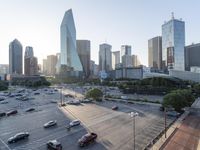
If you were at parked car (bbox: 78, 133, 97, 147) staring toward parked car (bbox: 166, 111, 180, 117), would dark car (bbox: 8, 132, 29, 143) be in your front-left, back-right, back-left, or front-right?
back-left

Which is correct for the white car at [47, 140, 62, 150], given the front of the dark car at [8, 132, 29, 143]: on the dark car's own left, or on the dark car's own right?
on the dark car's own left

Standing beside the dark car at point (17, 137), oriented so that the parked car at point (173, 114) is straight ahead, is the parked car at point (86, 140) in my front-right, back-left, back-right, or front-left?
front-right

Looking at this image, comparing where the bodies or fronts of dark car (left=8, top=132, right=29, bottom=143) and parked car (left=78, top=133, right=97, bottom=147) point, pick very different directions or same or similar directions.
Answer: same or similar directions

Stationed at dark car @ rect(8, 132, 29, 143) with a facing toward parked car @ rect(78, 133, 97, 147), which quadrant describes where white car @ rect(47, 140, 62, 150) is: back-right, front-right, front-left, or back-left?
front-right

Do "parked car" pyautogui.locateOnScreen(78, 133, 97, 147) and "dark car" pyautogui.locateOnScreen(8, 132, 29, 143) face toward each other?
no

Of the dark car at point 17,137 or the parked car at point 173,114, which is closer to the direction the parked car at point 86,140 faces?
the dark car

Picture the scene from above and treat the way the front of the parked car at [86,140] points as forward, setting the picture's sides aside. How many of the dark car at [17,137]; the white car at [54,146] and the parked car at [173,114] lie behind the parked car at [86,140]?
1

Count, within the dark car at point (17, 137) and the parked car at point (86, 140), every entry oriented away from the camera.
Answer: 0

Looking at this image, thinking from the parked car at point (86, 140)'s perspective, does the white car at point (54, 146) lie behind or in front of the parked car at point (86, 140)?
in front

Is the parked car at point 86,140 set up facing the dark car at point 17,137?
no

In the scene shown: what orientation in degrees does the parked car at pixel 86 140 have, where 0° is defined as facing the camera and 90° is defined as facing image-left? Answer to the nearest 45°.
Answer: approximately 45°

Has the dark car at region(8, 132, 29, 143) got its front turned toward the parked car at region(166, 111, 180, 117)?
no

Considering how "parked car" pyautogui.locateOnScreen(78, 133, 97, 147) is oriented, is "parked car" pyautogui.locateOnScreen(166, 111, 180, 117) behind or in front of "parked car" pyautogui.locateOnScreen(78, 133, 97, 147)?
behind

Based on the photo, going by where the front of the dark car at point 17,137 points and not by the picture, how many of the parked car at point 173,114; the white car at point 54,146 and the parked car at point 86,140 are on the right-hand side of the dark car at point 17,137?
0

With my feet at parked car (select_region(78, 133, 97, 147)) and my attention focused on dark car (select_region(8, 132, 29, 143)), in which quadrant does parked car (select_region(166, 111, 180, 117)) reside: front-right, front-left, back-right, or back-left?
back-right
